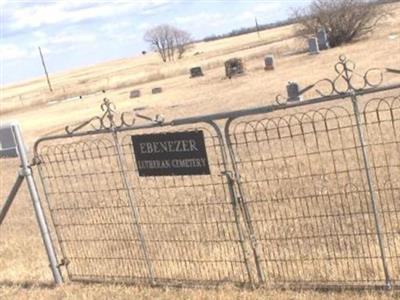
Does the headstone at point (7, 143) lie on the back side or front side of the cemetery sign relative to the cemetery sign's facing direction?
on the back side

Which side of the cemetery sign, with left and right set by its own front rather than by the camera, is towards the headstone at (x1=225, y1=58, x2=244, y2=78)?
back

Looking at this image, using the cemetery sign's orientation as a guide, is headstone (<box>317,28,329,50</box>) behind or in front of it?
behind

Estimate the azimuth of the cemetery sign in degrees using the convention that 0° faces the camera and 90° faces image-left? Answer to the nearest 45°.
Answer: approximately 0°

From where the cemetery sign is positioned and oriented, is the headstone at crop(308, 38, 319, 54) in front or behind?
behind

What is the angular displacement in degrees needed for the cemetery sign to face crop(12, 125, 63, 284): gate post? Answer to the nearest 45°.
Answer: approximately 135° to its right

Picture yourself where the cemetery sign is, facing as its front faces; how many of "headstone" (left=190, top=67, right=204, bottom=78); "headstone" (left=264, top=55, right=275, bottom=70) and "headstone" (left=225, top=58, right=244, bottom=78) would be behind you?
3

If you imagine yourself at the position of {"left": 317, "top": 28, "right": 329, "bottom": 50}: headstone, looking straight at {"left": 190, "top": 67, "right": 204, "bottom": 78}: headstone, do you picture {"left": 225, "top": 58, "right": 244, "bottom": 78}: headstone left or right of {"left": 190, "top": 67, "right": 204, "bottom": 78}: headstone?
left

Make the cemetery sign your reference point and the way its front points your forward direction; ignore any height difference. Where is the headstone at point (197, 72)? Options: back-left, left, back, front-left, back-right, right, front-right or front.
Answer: back

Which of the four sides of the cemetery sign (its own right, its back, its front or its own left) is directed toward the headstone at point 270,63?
back
